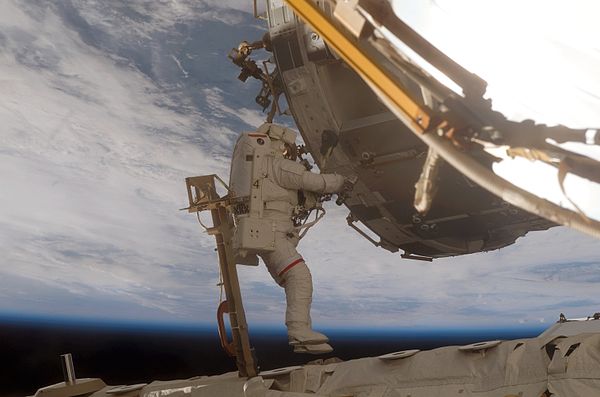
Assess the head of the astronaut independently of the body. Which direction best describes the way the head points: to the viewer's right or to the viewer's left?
to the viewer's right

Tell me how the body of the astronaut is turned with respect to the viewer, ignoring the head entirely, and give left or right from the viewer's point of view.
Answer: facing to the right of the viewer
